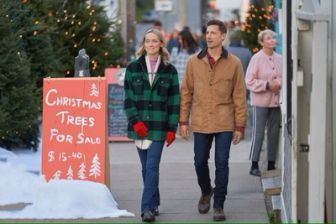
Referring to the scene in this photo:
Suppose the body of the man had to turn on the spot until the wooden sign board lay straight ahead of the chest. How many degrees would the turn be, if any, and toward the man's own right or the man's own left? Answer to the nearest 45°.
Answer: approximately 90° to the man's own right

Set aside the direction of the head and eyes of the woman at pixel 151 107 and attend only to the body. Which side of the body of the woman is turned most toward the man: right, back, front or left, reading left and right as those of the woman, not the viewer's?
left

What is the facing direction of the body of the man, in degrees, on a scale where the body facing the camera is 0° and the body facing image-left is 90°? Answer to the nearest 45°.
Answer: approximately 0°

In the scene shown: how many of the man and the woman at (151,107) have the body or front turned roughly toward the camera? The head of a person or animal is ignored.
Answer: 2

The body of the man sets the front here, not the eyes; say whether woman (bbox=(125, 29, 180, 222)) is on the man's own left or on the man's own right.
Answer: on the man's own right

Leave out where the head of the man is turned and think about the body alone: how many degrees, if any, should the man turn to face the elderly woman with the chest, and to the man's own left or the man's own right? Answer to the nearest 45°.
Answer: approximately 180°

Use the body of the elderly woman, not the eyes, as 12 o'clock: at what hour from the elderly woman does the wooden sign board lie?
The wooden sign board is roughly at 3 o'clock from the elderly woman.
